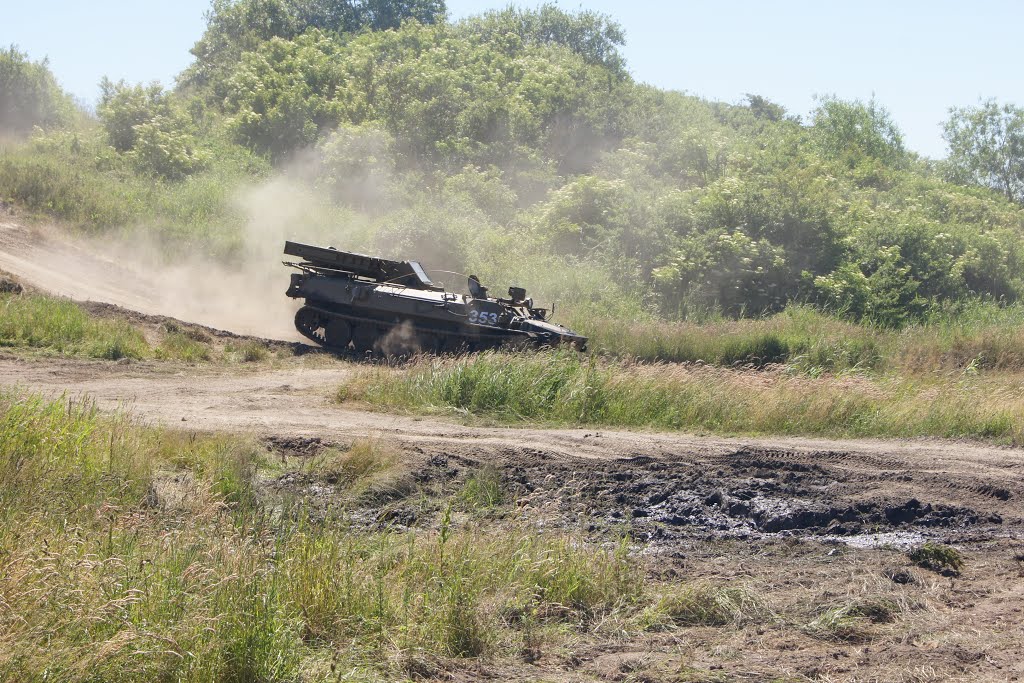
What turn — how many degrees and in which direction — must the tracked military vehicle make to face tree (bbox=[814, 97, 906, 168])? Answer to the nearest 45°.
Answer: approximately 45° to its left

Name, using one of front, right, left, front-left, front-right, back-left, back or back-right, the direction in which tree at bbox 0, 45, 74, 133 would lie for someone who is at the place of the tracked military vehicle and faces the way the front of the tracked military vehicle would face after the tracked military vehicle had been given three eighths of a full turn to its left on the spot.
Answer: front

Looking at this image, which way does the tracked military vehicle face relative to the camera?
to the viewer's right

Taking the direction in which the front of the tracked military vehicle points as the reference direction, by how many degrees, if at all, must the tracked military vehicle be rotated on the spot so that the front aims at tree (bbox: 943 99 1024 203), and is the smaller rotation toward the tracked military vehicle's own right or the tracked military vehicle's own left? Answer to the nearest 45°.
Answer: approximately 45° to the tracked military vehicle's own left

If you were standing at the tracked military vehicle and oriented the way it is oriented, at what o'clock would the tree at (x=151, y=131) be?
The tree is roughly at 8 o'clock from the tracked military vehicle.

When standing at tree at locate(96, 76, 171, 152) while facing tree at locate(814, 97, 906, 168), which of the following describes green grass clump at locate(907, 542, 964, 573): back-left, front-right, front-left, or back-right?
front-right

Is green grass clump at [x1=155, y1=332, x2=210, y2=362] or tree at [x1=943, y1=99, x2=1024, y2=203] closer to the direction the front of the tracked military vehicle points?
the tree

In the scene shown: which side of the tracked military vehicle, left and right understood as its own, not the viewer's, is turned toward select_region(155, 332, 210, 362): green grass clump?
back

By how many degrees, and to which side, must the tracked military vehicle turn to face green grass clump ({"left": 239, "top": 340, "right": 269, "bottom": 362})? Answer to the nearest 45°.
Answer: approximately 180°

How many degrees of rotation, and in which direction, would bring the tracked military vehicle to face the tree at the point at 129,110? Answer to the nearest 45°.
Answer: approximately 135° to its left

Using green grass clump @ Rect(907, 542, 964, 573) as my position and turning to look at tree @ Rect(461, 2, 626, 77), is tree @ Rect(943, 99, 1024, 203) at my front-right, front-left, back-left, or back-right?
front-right

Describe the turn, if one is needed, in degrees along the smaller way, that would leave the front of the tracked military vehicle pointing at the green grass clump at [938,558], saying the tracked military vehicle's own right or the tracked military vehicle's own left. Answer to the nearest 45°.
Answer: approximately 45° to the tracked military vehicle's own right

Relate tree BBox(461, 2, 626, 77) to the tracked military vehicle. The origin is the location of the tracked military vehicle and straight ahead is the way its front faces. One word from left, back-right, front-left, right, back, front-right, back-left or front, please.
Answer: left
